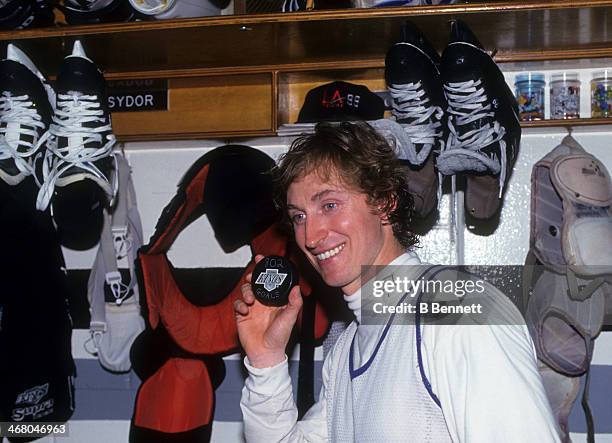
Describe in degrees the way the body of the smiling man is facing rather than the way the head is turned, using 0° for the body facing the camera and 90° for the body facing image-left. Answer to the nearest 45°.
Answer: approximately 45°

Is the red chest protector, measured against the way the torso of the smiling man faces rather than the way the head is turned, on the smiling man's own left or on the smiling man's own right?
on the smiling man's own right

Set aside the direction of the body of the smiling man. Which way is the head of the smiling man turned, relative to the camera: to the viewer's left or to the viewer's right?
to the viewer's left

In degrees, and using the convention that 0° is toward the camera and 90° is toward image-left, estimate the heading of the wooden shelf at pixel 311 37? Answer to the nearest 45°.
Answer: approximately 0°
